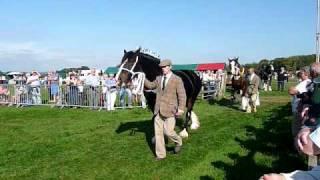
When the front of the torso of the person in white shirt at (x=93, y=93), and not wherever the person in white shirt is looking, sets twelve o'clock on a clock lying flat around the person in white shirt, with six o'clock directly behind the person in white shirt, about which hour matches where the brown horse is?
The brown horse is roughly at 9 o'clock from the person in white shirt.

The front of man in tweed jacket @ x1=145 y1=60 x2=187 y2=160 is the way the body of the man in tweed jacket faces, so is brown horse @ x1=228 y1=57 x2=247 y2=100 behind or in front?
behind

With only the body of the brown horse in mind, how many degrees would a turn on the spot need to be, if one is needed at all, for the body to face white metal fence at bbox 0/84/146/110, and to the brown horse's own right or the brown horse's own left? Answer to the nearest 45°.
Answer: approximately 45° to the brown horse's own right

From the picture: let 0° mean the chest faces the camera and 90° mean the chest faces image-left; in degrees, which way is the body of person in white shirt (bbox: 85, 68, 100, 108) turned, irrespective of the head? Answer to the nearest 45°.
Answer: approximately 0°

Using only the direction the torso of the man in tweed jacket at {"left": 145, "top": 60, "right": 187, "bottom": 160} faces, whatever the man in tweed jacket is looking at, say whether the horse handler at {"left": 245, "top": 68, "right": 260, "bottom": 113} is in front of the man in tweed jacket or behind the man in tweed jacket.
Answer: behind

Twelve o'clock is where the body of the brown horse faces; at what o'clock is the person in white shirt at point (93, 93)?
The person in white shirt is roughly at 1 o'clock from the brown horse.
